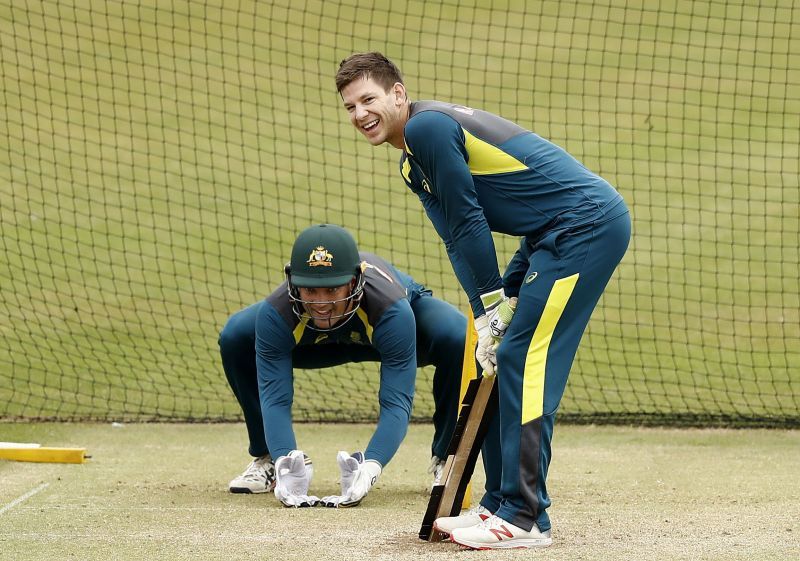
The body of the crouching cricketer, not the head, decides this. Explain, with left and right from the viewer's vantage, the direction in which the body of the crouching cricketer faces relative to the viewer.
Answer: facing the viewer

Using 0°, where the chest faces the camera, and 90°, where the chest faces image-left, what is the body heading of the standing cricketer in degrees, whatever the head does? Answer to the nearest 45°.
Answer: approximately 90°

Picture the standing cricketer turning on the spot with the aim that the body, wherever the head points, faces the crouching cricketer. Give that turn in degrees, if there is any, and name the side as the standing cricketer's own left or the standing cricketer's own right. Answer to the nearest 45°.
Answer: approximately 45° to the standing cricketer's own right

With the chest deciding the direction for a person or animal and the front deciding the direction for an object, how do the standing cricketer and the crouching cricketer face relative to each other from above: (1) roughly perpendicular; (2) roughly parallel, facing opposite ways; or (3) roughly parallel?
roughly perpendicular

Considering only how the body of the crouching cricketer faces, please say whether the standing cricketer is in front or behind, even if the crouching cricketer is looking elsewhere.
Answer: in front

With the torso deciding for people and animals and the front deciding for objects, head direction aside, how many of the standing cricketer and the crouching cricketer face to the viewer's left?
1
